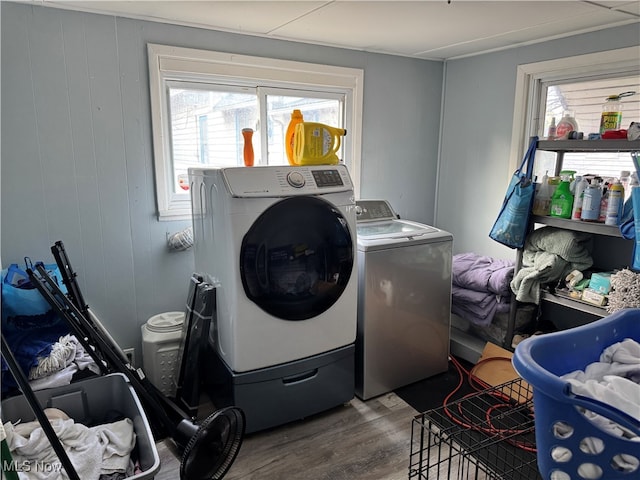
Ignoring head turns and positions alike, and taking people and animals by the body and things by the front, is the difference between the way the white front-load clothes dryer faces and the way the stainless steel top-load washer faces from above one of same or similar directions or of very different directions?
same or similar directions

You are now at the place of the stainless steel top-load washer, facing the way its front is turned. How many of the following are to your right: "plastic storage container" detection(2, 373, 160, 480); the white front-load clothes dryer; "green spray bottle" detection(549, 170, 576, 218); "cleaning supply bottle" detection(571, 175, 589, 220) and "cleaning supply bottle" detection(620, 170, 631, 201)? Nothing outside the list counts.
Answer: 2

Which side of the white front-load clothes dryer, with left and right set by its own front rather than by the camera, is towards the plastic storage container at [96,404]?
right

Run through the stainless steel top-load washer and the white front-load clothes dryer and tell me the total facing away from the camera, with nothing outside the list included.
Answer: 0

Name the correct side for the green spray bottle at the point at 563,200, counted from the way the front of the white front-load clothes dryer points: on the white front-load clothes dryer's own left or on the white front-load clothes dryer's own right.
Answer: on the white front-load clothes dryer's own left

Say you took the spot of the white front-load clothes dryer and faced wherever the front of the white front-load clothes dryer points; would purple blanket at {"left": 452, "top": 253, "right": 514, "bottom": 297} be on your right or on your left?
on your left

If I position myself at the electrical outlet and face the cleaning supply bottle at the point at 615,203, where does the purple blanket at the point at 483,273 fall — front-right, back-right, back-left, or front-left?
front-left

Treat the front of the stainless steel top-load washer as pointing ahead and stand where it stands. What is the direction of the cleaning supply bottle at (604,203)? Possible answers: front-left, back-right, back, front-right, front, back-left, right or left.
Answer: front-left

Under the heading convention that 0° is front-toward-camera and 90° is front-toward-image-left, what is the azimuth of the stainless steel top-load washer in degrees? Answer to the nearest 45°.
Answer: approximately 315°

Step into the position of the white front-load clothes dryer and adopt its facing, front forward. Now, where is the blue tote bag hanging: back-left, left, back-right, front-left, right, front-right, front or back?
front-left

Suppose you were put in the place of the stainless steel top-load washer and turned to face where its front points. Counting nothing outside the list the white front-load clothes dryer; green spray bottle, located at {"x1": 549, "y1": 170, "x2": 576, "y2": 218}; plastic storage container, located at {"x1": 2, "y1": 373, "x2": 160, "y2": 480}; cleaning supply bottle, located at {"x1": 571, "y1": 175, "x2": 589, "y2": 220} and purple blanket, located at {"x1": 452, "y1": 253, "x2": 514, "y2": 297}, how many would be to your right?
2

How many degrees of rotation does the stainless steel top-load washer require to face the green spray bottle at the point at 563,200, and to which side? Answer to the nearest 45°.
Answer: approximately 45° to its left
